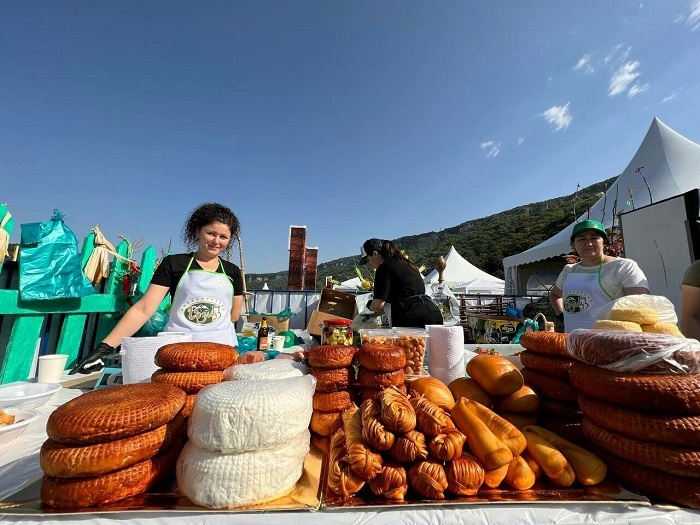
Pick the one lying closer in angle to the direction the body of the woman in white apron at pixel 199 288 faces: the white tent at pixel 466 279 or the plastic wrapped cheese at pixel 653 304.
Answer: the plastic wrapped cheese

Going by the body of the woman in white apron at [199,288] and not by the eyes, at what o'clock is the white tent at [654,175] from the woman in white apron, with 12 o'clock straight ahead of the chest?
The white tent is roughly at 9 o'clock from the woman in white apron.

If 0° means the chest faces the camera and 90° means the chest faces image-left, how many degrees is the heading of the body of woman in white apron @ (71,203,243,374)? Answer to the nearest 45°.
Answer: approximately 0°

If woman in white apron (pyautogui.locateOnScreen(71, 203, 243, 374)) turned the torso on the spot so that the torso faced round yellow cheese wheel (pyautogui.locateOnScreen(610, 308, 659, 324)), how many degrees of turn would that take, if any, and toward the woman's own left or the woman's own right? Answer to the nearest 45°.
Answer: approximately 45° to the woman's own left

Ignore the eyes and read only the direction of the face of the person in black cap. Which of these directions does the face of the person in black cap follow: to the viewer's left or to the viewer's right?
to the viewer's left

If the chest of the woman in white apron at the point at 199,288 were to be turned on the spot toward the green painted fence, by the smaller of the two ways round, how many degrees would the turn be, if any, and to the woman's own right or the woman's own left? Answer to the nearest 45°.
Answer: approximately 135° to the woman's own right

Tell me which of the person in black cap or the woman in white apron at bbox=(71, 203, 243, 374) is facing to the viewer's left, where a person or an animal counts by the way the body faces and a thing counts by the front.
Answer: the person in black cap
